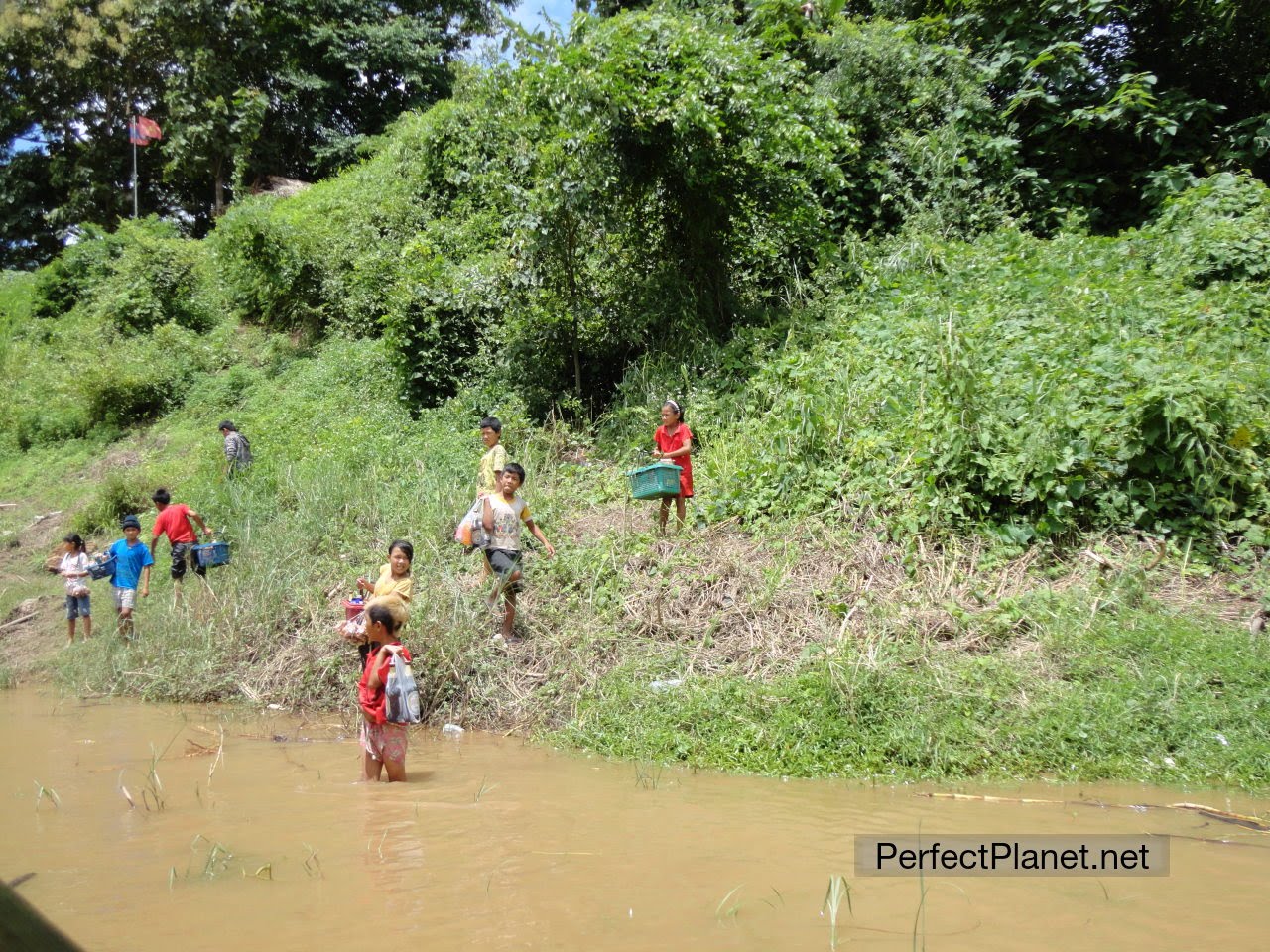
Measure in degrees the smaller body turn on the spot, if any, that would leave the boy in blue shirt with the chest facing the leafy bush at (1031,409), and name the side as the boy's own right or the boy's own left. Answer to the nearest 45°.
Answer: approximately 45° to the boy's own left

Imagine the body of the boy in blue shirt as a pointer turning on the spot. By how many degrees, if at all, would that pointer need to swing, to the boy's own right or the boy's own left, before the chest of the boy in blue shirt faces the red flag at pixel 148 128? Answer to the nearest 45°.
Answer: approximately 180°

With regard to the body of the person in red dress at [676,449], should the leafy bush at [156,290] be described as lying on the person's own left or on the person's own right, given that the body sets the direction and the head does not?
on the person's own right

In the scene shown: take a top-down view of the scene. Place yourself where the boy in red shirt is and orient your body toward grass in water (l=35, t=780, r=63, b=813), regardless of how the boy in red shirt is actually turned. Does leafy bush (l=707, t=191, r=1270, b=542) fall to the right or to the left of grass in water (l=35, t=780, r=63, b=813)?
left

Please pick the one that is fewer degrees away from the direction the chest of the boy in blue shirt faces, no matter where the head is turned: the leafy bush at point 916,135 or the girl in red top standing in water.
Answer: the girl in red top standing in water

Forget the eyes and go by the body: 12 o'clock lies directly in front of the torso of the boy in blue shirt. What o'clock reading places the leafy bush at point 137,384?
The leafy bush is roughly at 6 o'clock from the boy in blue shirt.

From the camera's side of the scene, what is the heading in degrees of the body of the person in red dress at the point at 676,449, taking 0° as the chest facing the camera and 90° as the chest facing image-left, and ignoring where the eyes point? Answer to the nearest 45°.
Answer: approximately 45°

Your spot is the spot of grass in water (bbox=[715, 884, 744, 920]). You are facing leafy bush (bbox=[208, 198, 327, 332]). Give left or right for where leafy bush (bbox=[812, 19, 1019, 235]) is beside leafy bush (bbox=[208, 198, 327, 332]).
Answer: right

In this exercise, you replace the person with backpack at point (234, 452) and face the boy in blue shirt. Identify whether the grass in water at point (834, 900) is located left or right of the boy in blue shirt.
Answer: left
